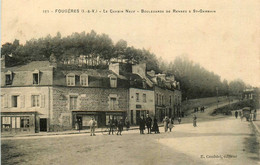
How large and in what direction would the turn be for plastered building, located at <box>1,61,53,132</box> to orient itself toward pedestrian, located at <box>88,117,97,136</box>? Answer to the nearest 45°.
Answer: approximately 90° to its left

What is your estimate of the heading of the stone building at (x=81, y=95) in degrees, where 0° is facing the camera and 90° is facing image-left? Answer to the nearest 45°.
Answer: approximately 315°
